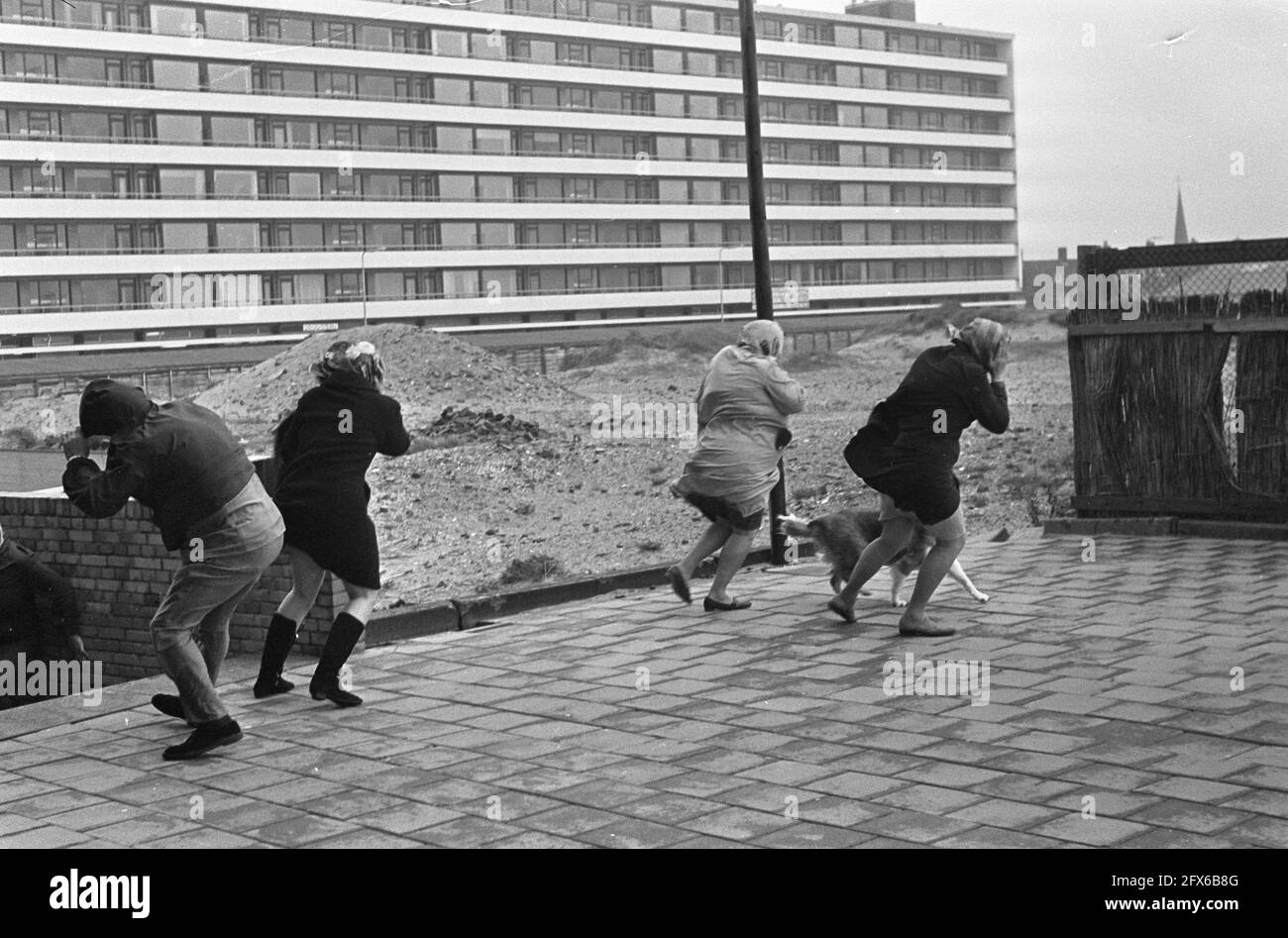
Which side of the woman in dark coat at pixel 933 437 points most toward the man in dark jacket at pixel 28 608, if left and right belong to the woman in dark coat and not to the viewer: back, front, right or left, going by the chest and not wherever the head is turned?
back

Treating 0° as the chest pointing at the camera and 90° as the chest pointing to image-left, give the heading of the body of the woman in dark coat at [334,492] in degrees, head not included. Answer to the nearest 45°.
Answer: approximately 225°

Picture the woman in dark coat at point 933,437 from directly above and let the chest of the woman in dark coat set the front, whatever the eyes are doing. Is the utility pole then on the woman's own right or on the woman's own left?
on the woman's own left

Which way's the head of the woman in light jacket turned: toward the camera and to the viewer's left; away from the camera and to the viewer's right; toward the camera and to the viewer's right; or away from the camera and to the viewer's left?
away from the camera and to the viewer's right

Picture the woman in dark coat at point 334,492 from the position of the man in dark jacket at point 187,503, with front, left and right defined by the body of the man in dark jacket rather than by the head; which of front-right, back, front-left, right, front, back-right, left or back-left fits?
back-right

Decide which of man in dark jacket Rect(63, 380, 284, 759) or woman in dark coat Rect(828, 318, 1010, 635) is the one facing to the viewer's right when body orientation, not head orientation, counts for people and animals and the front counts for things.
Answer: the woman in dark coat

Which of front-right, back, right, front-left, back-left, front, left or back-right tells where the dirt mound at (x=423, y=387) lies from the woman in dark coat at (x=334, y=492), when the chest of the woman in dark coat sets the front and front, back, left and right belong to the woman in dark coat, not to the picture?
front-left

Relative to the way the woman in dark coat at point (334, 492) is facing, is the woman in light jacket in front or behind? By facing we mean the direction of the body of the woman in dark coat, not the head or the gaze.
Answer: in front

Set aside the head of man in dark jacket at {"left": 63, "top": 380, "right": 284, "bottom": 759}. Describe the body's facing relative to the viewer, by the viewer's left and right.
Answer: facing to the left of the viewer
